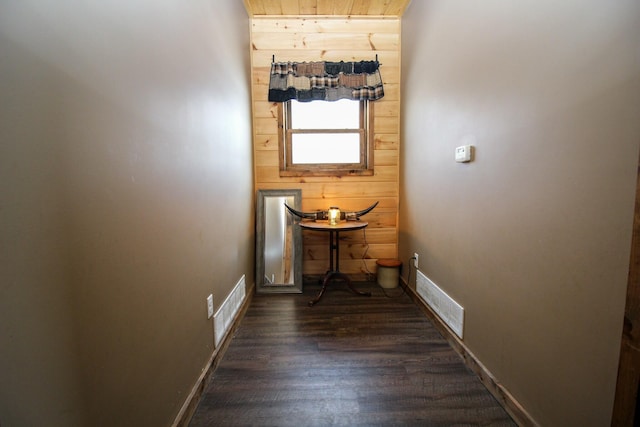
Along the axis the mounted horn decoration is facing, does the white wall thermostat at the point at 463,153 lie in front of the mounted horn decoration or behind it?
in front

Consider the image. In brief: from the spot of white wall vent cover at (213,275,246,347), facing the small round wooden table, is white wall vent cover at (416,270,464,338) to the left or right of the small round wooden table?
right

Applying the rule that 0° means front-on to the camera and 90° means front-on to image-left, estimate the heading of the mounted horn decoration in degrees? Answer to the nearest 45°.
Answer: approximately 0°

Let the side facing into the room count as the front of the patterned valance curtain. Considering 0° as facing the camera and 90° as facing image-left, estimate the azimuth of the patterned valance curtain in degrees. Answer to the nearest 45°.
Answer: approximately 0°

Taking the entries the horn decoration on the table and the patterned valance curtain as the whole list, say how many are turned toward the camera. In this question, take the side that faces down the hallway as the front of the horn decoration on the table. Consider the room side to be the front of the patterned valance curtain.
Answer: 2
